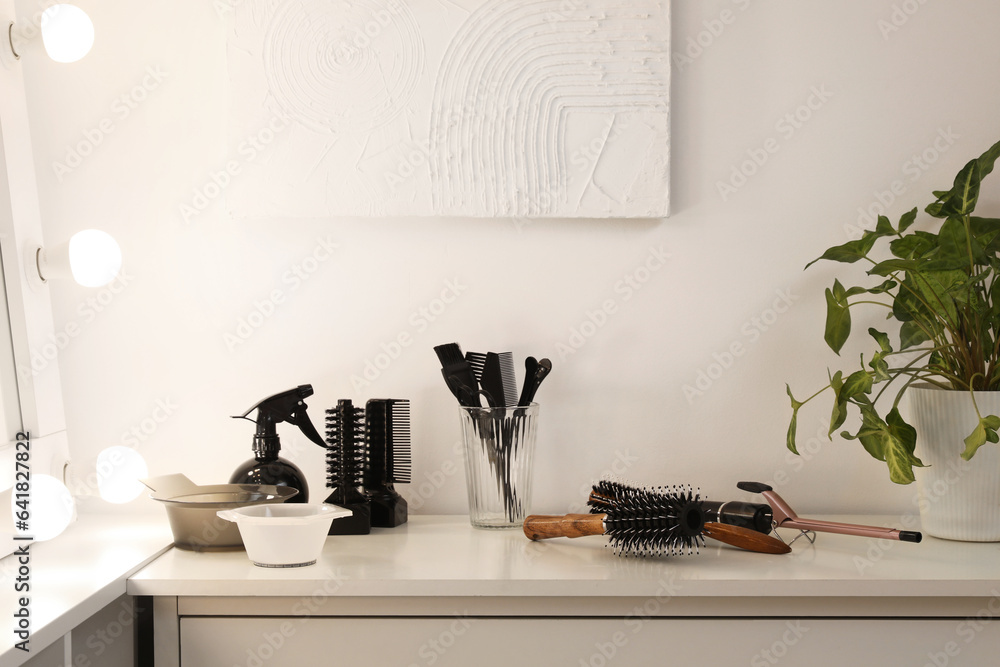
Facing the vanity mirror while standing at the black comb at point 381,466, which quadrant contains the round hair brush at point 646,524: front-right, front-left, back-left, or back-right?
back-left

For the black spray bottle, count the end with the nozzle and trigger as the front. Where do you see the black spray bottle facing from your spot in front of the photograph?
facing to the right of the viewer

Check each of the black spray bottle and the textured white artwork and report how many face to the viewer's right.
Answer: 1

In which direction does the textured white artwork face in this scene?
toward the camera

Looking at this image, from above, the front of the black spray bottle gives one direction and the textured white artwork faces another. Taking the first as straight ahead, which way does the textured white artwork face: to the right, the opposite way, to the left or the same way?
to the right
